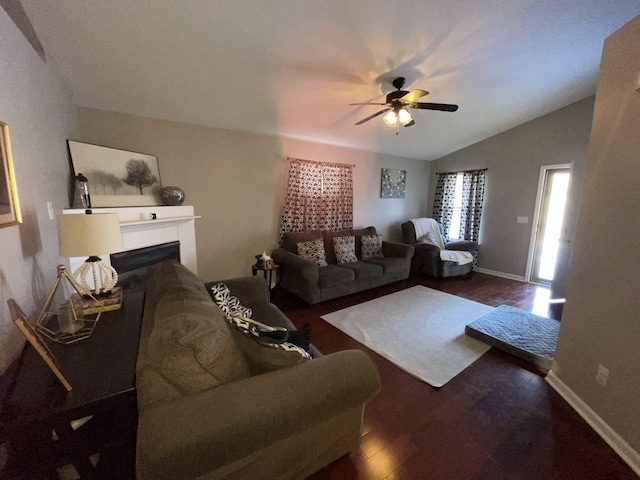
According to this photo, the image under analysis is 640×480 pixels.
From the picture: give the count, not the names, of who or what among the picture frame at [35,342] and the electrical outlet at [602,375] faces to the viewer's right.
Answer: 1

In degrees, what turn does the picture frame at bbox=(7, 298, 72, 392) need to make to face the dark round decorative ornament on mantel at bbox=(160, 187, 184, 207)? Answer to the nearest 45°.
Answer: approximately 45° to its left

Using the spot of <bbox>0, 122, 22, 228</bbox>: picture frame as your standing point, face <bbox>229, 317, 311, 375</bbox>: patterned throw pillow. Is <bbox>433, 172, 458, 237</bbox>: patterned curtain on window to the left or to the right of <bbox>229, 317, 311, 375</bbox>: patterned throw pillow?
left

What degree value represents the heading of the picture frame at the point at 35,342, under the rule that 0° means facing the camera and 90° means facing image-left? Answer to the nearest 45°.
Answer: approximately 270°

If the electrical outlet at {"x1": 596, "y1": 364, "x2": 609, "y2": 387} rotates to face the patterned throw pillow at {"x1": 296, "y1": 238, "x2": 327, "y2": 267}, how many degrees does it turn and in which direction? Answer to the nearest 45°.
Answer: approximately 45° to its right

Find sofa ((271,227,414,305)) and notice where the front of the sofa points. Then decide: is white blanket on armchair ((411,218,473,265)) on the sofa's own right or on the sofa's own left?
on the sofa's own left

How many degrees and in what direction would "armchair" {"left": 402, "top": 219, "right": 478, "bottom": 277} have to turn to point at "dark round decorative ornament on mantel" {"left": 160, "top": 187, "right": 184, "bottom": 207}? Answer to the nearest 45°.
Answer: approximately 90° to its right

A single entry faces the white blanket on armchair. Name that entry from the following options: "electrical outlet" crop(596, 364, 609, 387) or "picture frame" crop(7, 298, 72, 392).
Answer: the picture frame
